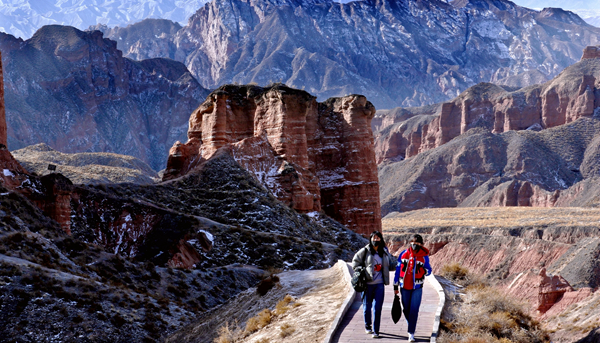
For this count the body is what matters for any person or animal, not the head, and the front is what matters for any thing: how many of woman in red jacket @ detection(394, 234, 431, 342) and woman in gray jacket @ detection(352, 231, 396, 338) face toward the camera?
2

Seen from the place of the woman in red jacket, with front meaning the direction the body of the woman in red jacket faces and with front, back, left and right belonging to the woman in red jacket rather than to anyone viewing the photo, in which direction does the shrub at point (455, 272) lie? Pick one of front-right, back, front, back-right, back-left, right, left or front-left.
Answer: back

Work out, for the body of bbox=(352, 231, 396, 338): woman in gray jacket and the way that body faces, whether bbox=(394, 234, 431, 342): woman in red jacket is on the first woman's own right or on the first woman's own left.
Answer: on the first woman's own left

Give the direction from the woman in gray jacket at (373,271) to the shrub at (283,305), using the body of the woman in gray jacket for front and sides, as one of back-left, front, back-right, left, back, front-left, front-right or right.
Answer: back-right

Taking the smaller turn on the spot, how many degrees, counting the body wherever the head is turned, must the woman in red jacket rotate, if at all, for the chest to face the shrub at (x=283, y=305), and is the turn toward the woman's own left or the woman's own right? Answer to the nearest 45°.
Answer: approximately 135° to the woman's own right

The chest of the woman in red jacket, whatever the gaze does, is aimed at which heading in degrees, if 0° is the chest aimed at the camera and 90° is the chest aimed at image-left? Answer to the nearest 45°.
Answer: approximately 0°

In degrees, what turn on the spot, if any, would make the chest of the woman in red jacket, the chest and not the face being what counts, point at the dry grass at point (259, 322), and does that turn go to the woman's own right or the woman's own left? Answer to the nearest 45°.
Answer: approximately 135° to the woman's own right
